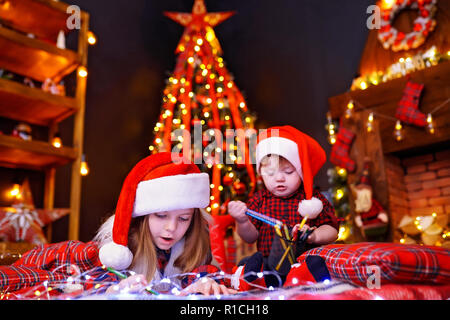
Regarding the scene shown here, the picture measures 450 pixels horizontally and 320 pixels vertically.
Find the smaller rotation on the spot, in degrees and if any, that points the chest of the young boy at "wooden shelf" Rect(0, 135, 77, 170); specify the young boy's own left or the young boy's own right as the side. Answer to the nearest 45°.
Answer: approximately 135° to the young boy's own right

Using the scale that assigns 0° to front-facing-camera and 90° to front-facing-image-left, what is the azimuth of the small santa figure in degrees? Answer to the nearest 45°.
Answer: approximately 45°

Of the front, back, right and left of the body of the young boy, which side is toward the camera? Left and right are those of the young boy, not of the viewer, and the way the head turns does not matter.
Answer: front

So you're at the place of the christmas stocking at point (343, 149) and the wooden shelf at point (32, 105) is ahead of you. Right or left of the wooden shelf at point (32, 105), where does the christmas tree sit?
right

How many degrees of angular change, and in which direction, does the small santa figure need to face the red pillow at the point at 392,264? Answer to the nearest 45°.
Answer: approximately 45° to its left

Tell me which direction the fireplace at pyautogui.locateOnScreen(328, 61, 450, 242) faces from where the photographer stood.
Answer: facing the viewer and to the left of the viewer

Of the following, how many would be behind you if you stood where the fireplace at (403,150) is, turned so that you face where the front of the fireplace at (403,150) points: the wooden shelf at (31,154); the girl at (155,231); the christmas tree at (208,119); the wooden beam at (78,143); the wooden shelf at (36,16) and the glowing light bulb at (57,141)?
0

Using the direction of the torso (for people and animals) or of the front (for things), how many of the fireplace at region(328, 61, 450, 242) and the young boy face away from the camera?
0

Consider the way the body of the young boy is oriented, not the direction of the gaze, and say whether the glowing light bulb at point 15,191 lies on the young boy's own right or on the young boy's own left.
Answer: on the young boy's own right

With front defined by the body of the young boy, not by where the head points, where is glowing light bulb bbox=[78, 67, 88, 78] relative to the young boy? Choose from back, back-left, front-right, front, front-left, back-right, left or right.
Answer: back-right
